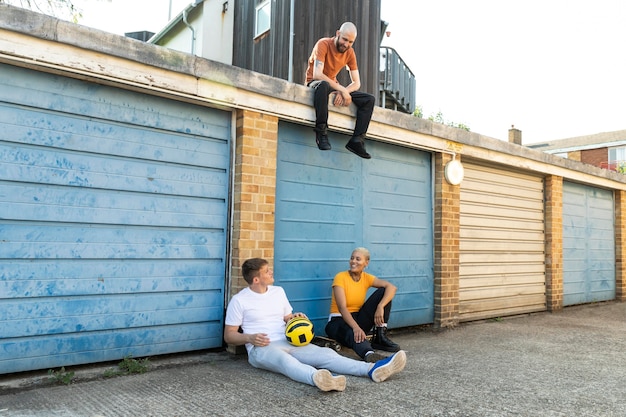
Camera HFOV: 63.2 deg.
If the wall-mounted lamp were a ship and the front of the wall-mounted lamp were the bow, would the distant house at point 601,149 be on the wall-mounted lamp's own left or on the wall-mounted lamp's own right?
on the wall-mounted lamp's own left

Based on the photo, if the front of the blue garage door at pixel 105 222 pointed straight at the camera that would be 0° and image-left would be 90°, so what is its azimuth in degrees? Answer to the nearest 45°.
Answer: approximately 315°

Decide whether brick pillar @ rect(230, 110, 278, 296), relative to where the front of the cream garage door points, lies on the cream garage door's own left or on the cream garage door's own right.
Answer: on the cream garage door's own right

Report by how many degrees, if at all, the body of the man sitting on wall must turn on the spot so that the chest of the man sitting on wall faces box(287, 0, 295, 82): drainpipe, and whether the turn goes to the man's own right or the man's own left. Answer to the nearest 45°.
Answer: approximately 135° to the man's own left

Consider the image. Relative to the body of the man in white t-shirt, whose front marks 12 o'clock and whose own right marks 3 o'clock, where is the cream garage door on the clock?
The cream garage door is roughly at 9 o'clock from the man in white t-shirt.

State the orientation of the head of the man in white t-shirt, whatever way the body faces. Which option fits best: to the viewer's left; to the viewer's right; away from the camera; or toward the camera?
to the viewer's right

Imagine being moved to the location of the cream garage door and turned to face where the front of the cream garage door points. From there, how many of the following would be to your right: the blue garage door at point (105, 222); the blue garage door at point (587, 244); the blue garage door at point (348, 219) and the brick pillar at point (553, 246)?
2
